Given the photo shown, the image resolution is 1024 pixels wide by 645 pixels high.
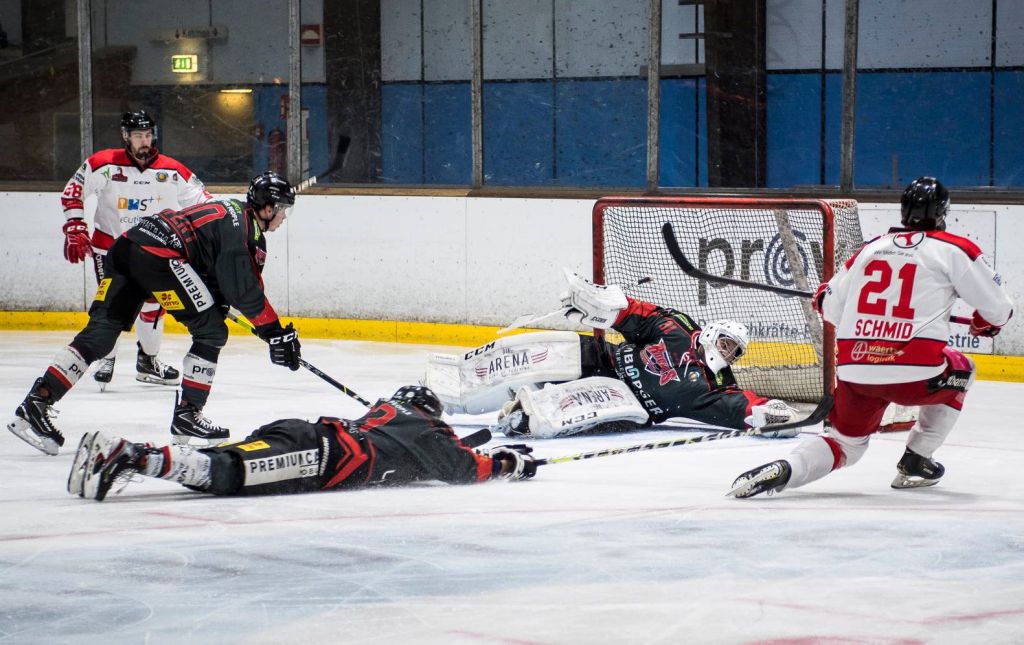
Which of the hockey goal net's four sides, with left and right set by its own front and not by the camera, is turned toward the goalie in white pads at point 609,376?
front

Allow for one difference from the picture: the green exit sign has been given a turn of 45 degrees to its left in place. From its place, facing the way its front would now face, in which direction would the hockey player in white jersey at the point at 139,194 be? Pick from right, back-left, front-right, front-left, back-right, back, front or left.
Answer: front-right

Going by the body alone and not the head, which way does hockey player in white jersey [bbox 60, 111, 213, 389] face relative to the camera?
toward the camera

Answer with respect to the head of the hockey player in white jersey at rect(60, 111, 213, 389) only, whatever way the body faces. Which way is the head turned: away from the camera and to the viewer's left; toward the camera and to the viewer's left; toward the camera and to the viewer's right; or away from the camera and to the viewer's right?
toward the camera and to the viewer's right

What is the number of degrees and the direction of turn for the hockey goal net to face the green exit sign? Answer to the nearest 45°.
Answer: approximately 90° to its right

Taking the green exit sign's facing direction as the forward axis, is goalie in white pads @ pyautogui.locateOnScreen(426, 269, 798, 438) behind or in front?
in front

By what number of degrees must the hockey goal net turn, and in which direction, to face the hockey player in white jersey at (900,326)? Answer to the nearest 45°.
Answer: approximately 45° to its left

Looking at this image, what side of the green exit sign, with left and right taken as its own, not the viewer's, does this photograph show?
front

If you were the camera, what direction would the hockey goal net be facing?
facing the viewer and to the left of the viewer

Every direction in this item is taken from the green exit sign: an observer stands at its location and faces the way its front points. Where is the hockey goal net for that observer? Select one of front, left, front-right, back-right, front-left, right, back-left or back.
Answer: front-left
